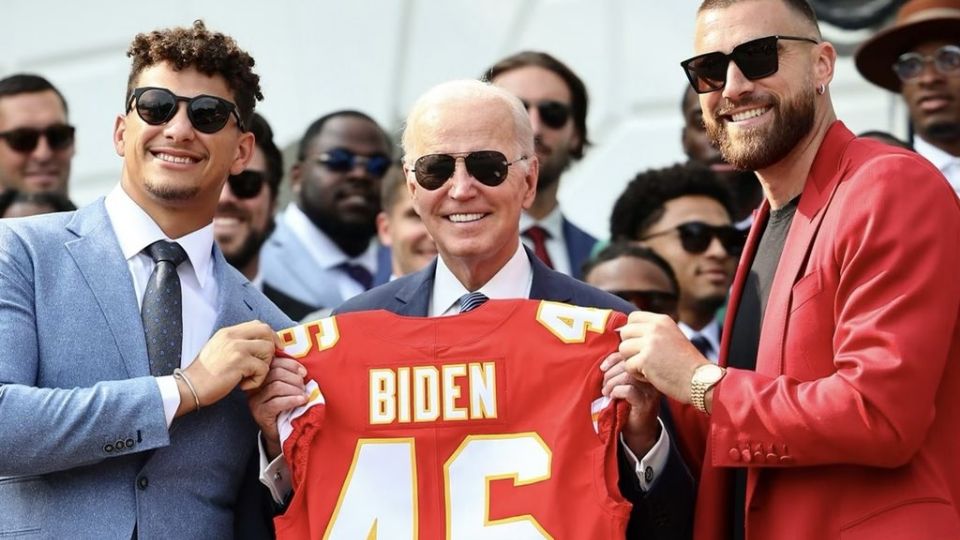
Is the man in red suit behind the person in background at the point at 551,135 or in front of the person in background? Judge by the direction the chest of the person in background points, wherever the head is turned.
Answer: in front

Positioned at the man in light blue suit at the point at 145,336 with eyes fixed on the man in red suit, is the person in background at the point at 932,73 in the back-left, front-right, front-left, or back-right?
front-left

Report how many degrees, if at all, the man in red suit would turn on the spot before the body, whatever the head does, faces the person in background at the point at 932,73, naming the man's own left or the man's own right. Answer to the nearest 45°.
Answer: approximately 135° to the man's own right

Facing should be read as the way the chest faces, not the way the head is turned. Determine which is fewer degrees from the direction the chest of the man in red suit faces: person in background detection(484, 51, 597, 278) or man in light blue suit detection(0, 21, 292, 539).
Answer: the man in light blue suit

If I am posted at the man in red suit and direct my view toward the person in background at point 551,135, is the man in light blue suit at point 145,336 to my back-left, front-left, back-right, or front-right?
front-left

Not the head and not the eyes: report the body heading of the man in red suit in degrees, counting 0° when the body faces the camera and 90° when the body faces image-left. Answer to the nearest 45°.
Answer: approximately 45°

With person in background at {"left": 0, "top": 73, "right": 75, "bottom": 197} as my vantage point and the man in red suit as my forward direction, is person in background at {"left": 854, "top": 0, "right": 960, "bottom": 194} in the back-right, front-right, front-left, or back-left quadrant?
front-left

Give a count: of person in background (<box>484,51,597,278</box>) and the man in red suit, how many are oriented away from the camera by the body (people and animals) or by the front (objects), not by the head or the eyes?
0

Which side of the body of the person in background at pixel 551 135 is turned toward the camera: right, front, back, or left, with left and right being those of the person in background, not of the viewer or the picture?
front

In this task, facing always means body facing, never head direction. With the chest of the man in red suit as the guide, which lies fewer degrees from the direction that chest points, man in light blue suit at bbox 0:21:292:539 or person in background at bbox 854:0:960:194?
the man in light blue suit

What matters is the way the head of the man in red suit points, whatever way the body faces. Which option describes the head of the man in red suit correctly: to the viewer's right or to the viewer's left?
to the viewer's left

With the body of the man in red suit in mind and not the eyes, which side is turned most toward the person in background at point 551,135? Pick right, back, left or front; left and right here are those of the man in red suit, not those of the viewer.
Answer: right

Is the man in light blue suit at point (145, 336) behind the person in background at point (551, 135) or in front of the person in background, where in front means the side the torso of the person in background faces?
in front
